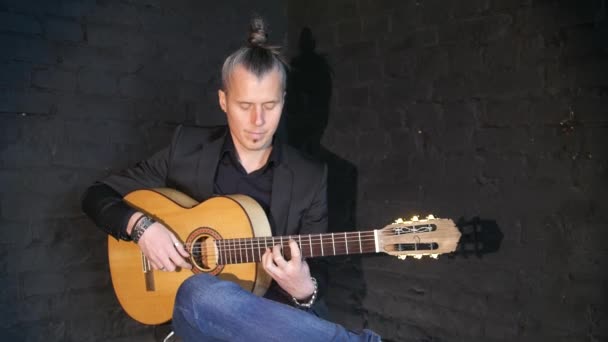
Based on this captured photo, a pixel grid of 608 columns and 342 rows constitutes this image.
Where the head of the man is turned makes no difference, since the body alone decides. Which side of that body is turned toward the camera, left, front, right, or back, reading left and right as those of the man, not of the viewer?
front

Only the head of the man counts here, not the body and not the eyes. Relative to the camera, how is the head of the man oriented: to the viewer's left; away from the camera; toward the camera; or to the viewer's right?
toward the camera
